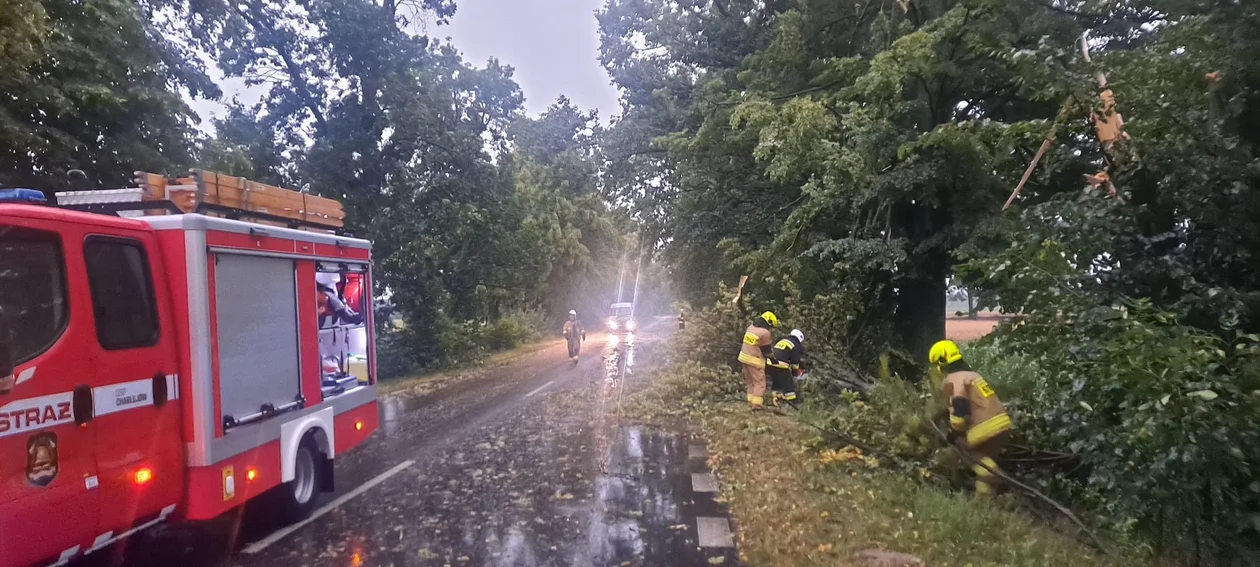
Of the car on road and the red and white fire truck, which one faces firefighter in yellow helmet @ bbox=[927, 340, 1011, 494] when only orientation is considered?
the car on road

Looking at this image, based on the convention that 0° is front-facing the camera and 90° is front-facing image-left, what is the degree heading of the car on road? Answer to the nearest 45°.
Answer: approximately 0°

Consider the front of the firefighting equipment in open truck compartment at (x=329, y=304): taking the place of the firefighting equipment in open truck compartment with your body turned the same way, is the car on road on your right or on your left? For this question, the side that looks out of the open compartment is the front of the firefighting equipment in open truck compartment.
on your left
